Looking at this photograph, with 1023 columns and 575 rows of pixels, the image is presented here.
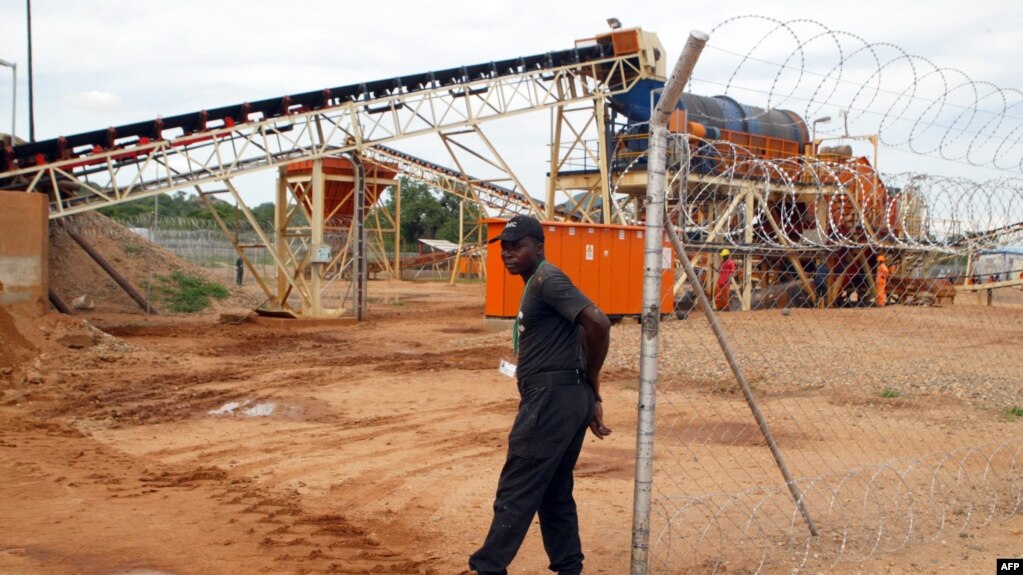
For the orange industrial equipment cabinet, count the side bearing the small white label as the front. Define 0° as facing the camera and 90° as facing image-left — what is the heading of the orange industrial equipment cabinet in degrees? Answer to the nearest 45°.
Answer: approximately 0°

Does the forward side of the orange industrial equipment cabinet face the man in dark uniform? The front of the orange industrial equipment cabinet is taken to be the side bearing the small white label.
yes

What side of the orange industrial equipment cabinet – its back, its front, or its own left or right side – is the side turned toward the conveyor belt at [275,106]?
right
